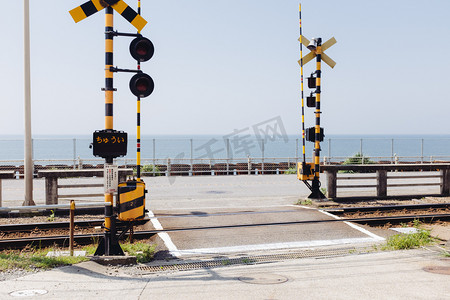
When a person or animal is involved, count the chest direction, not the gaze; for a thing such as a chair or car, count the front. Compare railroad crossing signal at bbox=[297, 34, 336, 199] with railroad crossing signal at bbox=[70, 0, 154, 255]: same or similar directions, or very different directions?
very different directions

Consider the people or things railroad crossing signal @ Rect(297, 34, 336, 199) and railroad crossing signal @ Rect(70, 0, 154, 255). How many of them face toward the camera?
1

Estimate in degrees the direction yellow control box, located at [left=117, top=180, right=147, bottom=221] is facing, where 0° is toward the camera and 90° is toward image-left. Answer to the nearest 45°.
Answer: approximately 0°

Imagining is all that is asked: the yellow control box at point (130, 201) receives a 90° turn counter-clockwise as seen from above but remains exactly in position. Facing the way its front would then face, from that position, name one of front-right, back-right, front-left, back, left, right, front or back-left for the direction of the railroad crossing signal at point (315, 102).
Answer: front-left

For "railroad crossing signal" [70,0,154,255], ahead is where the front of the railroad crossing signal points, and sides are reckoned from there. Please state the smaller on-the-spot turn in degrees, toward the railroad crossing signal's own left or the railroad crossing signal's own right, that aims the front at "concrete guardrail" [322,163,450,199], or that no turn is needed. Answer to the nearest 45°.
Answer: approximately 135° to the railroad crossing signal's own left

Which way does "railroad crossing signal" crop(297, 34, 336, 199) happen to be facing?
away from the camera

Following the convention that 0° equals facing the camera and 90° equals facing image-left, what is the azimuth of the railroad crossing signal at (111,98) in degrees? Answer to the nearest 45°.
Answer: approximately 0°

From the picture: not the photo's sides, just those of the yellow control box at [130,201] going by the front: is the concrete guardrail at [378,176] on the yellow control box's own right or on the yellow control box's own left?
on the yellow control box's own left

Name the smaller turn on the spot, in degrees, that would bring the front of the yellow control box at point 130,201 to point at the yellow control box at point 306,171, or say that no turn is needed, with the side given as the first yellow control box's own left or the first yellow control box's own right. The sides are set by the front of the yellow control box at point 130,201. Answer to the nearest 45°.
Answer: approximately 135° to the first yellow control box's own left

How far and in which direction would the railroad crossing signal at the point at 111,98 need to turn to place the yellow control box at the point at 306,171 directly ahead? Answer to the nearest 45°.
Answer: approximately 135° to its left
